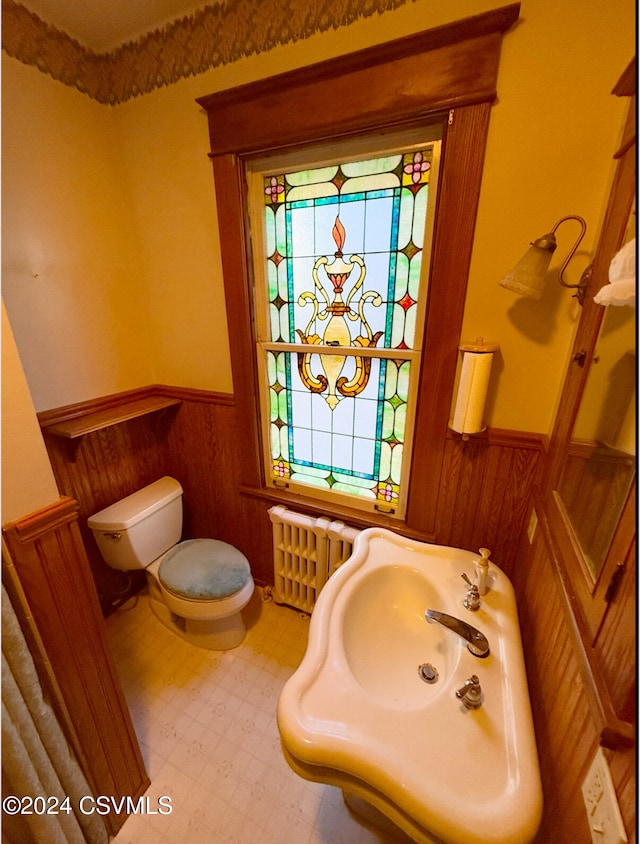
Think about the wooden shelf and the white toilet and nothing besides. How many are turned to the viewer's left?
0

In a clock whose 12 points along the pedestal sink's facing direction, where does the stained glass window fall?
The stained glass window is roughly at 2 o'clock from the pedestal sink.

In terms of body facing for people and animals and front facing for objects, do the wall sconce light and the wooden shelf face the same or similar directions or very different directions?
very different directions

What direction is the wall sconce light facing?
to the viewer's left

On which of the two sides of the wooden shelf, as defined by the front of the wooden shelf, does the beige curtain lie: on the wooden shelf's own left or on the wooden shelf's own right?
on the wooden shelf's own right

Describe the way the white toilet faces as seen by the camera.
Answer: facing the viewer and to the right of the viewer

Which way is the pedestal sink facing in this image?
to the viewer's left

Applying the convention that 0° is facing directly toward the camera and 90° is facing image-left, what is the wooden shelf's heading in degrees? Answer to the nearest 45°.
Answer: approximately 315°
